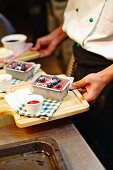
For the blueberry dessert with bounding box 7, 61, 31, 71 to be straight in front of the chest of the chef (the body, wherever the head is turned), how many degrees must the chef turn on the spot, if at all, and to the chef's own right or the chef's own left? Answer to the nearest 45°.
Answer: approximately 45° to the chef's own right

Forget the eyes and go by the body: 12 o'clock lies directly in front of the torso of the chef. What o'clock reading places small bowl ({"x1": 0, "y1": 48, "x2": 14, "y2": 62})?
The small bowl is roughly at 2 o'clock from the chef.

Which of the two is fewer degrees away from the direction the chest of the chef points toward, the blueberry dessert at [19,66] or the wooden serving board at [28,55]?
the blueberry dessert

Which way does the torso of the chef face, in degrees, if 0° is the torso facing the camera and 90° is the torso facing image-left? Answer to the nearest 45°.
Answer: approximately 45°
